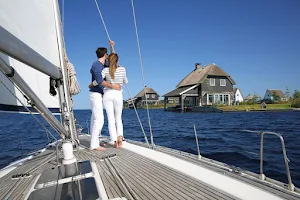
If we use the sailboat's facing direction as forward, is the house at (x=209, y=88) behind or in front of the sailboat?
in front

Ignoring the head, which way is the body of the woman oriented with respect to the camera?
away from the camera

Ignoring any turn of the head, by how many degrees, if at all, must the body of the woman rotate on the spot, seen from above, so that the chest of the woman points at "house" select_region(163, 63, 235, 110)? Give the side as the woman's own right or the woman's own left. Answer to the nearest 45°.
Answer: approximately 45° to the woman's own right

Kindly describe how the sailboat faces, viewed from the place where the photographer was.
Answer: facing away from the viewer
